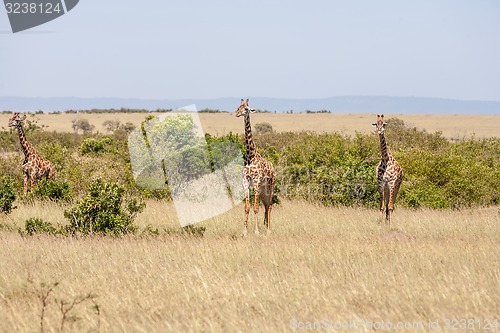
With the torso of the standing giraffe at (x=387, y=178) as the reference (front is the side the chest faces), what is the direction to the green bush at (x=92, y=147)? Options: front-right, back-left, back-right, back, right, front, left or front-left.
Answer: back-right

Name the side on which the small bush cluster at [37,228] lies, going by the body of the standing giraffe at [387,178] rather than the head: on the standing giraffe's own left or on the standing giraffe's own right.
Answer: on the standing giraffe's own right

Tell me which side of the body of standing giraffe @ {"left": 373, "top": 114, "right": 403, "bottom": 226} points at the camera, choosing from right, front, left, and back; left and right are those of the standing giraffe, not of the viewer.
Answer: front

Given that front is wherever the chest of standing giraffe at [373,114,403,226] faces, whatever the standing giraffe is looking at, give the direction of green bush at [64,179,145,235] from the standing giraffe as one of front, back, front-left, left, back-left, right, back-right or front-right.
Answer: front-right

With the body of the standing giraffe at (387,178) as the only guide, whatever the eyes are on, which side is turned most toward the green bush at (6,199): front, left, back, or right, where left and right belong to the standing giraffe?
right

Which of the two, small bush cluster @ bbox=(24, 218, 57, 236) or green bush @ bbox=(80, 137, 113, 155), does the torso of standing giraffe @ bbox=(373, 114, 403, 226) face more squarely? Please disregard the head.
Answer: the small bush cluster

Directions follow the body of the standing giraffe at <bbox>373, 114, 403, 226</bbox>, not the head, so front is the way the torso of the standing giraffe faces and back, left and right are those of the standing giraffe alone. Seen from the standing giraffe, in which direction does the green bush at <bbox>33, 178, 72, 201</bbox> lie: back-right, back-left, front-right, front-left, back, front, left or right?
right
